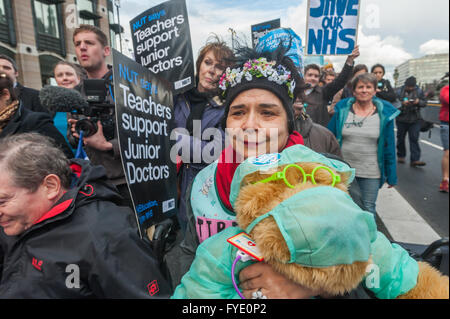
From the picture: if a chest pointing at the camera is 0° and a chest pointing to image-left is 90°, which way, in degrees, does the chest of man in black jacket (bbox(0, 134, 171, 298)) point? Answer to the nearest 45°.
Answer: approximately 45°

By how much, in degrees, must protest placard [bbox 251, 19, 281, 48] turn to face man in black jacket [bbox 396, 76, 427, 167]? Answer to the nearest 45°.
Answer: approximately 135° to its left

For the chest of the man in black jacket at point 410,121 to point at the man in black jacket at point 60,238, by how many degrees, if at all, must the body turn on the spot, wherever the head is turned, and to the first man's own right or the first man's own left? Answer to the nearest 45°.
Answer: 0° — they already face them

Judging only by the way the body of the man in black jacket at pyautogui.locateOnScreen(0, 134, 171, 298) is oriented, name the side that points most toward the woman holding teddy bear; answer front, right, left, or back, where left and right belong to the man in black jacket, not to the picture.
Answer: back

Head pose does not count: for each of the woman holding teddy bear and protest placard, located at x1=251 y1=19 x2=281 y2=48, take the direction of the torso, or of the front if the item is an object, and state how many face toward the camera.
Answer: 2
